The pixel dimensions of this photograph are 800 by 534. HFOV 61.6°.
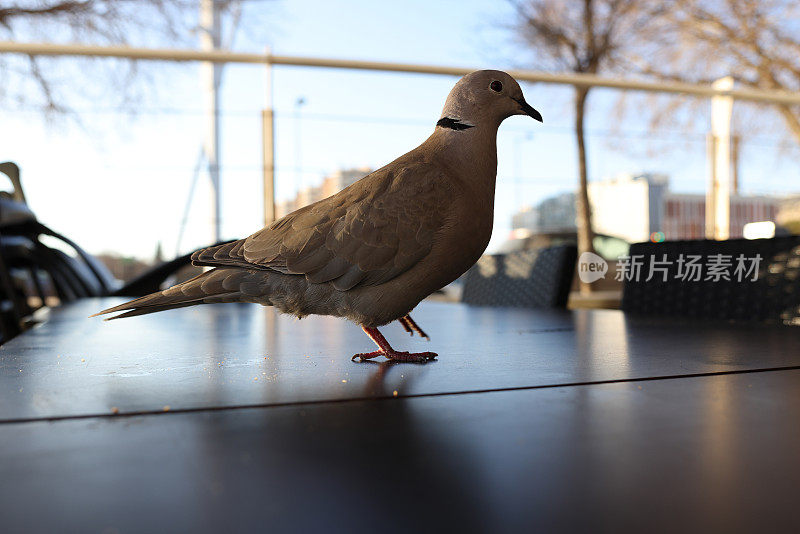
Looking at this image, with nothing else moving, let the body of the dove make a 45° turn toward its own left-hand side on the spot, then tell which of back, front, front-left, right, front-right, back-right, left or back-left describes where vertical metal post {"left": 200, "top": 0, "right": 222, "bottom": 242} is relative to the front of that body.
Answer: front-left

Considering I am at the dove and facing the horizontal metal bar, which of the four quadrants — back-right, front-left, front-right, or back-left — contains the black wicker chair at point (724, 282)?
front-right

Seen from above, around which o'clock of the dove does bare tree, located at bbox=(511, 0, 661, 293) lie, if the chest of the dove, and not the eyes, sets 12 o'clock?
The bare tree is roughly at 10 o'clock from the dove.

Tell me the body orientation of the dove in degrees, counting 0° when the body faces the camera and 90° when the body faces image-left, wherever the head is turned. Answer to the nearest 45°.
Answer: approximately 270°

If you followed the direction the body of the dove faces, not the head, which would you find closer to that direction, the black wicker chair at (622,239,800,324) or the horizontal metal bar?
the black wicker chair

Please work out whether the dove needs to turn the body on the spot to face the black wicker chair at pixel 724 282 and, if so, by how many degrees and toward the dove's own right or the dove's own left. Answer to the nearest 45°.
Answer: approximately 45° to the dove's own left

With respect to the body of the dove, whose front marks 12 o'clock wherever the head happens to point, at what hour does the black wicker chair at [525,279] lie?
The black wicker chair is roughly at 10 o'clock from the dove.
